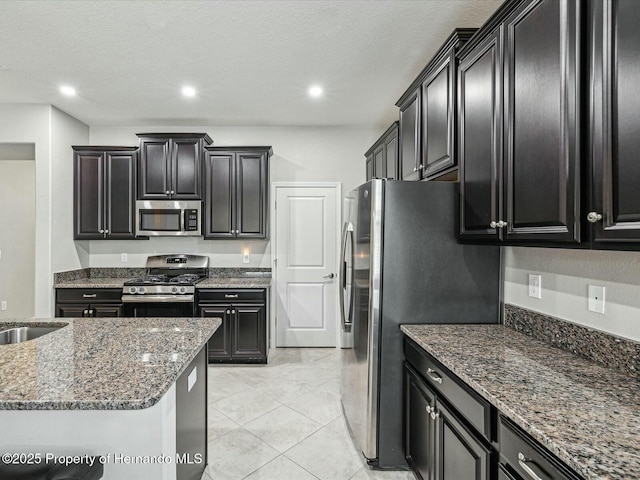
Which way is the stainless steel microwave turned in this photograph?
toward the camera

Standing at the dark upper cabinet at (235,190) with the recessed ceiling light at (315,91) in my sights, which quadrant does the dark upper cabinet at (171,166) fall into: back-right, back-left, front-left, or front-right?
back-right

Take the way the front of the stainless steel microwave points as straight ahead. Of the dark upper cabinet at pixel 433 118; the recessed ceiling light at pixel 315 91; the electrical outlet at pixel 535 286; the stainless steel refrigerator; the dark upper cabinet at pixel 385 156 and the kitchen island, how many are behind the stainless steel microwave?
0

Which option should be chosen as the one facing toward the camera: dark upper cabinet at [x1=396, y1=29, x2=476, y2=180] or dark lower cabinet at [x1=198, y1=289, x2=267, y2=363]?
the dark lower cabinet

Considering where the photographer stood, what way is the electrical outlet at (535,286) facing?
facing the viewer and to the left of the viewer

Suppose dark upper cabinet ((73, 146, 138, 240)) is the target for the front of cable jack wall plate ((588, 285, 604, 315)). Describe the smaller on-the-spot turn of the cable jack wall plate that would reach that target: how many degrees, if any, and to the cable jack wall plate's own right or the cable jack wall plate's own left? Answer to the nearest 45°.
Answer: approximately 45° to the cable jack wall plate's own right

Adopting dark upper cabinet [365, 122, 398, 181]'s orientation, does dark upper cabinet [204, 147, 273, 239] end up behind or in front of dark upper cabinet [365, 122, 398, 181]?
in front

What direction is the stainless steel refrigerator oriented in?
to the viewer's left

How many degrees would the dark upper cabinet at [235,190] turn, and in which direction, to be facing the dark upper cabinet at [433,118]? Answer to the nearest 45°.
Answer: approximately 45° to its left

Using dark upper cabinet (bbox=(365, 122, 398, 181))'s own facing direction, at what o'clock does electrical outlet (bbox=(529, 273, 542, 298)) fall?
The electrical outlet is roughly at 8 o'clock from the dark upper cabinet.

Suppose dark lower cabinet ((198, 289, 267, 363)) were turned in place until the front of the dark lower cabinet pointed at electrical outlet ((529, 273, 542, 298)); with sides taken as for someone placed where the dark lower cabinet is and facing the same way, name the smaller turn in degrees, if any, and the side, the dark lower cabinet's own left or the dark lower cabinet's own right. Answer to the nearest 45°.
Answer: approximately 45° to the dark lower cabinet's own left

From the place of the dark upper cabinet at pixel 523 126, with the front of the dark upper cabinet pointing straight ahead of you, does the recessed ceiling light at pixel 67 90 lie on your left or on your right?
on your right

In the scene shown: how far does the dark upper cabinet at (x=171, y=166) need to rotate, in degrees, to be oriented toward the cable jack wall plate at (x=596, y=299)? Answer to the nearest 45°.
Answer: approximately 45° to its left

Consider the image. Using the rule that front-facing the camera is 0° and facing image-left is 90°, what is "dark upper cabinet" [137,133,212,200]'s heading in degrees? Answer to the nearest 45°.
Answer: approximately 0°

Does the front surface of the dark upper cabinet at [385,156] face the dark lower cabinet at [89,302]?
yes

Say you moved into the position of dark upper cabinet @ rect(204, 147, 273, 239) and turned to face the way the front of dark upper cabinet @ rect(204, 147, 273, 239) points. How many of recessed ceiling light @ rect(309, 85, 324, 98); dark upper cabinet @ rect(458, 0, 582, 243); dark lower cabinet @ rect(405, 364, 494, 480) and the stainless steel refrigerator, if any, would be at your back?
0
